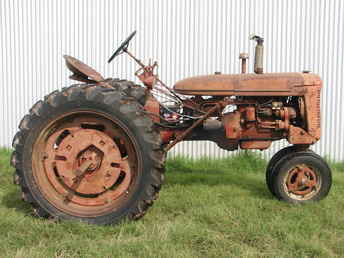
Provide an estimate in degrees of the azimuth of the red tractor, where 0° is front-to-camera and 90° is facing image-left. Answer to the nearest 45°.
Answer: approximately 270°
